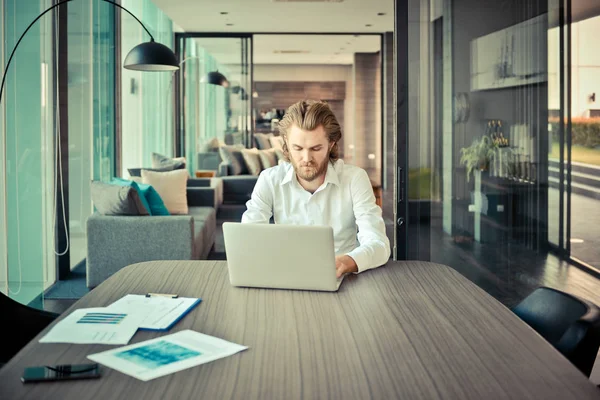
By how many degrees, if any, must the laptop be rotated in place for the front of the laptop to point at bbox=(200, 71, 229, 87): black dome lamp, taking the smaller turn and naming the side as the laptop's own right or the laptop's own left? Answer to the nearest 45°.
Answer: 0° — it already faces it

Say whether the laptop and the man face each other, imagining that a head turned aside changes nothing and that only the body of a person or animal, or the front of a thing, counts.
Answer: yes

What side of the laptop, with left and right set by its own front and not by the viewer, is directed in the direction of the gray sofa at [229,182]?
front

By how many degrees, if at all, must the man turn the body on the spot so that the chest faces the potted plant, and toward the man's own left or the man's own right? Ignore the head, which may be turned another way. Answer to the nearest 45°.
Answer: approximately 135° to the man's own left

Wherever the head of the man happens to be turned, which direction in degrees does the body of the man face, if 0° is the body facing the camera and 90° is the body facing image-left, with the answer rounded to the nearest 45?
approximately 0°

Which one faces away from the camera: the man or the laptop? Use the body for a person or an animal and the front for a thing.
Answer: the laptop

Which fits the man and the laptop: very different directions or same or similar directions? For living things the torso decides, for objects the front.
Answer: very different directions

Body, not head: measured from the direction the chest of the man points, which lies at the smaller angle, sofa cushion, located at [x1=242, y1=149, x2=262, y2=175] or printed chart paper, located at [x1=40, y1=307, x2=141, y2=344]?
the printed chart paper

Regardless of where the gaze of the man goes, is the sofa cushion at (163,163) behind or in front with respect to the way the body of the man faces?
behind

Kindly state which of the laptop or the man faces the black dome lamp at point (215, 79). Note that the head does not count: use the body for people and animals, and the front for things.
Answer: the laptop

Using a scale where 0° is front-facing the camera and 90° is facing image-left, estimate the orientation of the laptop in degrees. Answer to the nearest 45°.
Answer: approximately 180°

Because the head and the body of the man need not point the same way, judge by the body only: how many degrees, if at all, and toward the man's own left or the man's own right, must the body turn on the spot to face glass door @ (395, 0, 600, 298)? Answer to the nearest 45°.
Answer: approximately 135° to the man's own left

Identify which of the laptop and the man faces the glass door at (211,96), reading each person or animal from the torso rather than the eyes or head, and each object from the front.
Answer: the laptop
